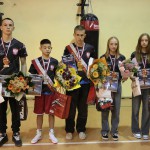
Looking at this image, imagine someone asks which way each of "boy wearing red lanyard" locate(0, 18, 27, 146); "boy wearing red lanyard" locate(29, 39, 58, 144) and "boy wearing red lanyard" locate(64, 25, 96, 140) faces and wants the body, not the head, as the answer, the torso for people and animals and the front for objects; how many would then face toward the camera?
3

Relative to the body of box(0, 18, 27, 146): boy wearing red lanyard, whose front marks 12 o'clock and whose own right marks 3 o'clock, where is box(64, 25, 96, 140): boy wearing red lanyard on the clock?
box(64, 25, 96, 140): boy wearing red lanyard is roughly at 9 o'clock from box(0, 18, 27, 146): boy wearing red lanyard.

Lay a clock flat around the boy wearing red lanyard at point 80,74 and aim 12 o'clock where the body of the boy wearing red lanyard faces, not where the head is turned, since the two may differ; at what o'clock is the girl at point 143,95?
The girl is roughly at 9 o'clock from the boy wearing red lanyard.

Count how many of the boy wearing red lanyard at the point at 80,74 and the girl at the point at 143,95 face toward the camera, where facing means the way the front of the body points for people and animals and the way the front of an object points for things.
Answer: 2

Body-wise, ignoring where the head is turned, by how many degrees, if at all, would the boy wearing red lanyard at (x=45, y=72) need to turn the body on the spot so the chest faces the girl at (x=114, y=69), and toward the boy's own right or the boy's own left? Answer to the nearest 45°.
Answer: approximately 90° to the boy's own left

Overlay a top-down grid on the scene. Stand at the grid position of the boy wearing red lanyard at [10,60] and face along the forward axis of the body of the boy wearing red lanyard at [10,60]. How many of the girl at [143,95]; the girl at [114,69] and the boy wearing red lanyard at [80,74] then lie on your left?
3

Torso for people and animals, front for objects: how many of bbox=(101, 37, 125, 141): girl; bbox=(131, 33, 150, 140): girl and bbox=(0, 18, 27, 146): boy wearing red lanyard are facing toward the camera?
3

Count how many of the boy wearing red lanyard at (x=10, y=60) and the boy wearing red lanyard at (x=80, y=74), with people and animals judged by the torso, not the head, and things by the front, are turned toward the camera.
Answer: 2

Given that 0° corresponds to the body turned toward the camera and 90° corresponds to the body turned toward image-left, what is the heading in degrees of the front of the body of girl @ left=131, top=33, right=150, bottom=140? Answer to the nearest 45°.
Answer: approximately 0°
